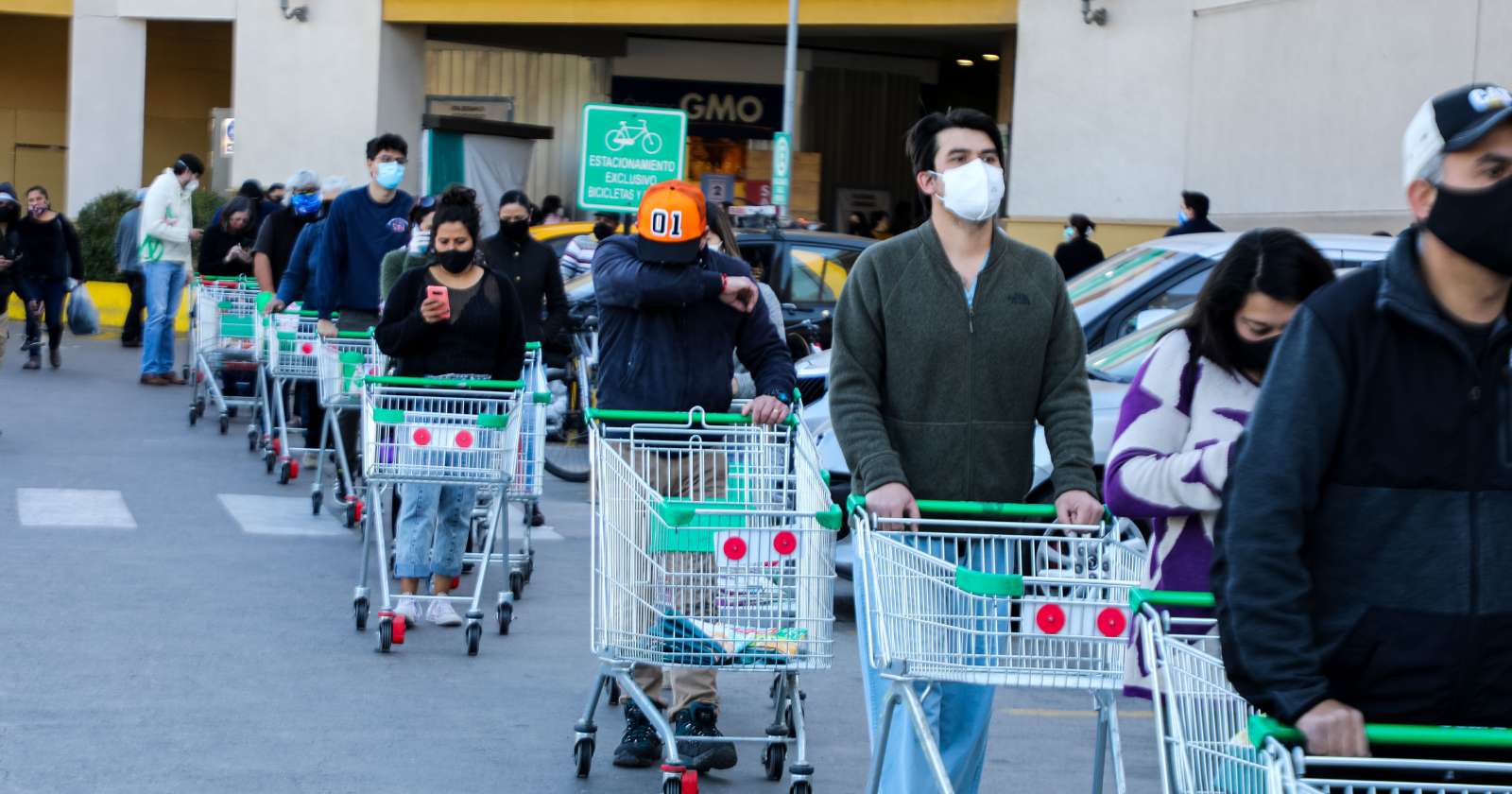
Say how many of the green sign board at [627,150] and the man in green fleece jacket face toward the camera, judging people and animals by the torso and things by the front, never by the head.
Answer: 2

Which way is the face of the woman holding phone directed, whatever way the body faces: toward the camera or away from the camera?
toward the camera

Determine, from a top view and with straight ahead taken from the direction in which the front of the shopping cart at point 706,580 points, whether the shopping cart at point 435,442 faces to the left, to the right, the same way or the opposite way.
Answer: the same way

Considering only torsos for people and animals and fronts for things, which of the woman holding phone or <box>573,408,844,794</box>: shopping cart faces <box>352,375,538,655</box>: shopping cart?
the woman holding phone

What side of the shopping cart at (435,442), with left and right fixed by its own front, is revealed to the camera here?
front

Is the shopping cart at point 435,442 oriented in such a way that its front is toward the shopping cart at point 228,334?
no

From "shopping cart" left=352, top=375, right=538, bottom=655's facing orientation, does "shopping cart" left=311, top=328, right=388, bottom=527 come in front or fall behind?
behind

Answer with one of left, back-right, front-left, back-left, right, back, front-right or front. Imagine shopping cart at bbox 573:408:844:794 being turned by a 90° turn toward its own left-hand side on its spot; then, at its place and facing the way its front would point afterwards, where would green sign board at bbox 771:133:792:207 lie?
left

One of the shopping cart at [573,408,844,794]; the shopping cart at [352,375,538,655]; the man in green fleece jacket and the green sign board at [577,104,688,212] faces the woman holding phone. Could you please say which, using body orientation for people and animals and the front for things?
the green sign board

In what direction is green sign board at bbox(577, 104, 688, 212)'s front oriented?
toward the camera

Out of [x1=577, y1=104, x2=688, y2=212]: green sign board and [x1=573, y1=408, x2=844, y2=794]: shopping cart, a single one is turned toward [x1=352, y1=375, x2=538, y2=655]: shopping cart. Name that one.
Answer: the green sign board

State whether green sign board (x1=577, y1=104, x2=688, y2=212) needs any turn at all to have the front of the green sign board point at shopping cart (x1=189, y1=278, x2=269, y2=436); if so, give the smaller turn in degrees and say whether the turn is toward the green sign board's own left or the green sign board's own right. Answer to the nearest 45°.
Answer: approximately 45° to the green sign board's own right

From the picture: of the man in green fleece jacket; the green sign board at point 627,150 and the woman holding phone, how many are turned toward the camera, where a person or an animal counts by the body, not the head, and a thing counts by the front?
3

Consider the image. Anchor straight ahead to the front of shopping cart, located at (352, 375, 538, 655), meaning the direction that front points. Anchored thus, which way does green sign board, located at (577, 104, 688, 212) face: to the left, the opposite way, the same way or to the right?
the same way

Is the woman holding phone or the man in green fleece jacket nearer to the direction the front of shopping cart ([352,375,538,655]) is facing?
the man in green fleece jacket

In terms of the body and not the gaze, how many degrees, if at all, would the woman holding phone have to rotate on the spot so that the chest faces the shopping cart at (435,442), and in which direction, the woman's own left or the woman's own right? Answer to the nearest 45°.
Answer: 0° — they already face it

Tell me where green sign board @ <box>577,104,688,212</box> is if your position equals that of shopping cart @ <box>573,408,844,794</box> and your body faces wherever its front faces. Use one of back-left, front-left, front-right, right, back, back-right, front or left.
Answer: back

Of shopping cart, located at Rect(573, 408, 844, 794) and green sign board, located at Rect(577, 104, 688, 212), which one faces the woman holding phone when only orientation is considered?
the green sign board
